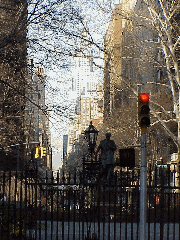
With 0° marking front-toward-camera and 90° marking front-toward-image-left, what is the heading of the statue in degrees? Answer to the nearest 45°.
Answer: approximately 0°

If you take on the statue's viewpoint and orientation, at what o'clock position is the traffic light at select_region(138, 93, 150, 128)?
The traffic light is roughly at 12 o'clock from the statue.
